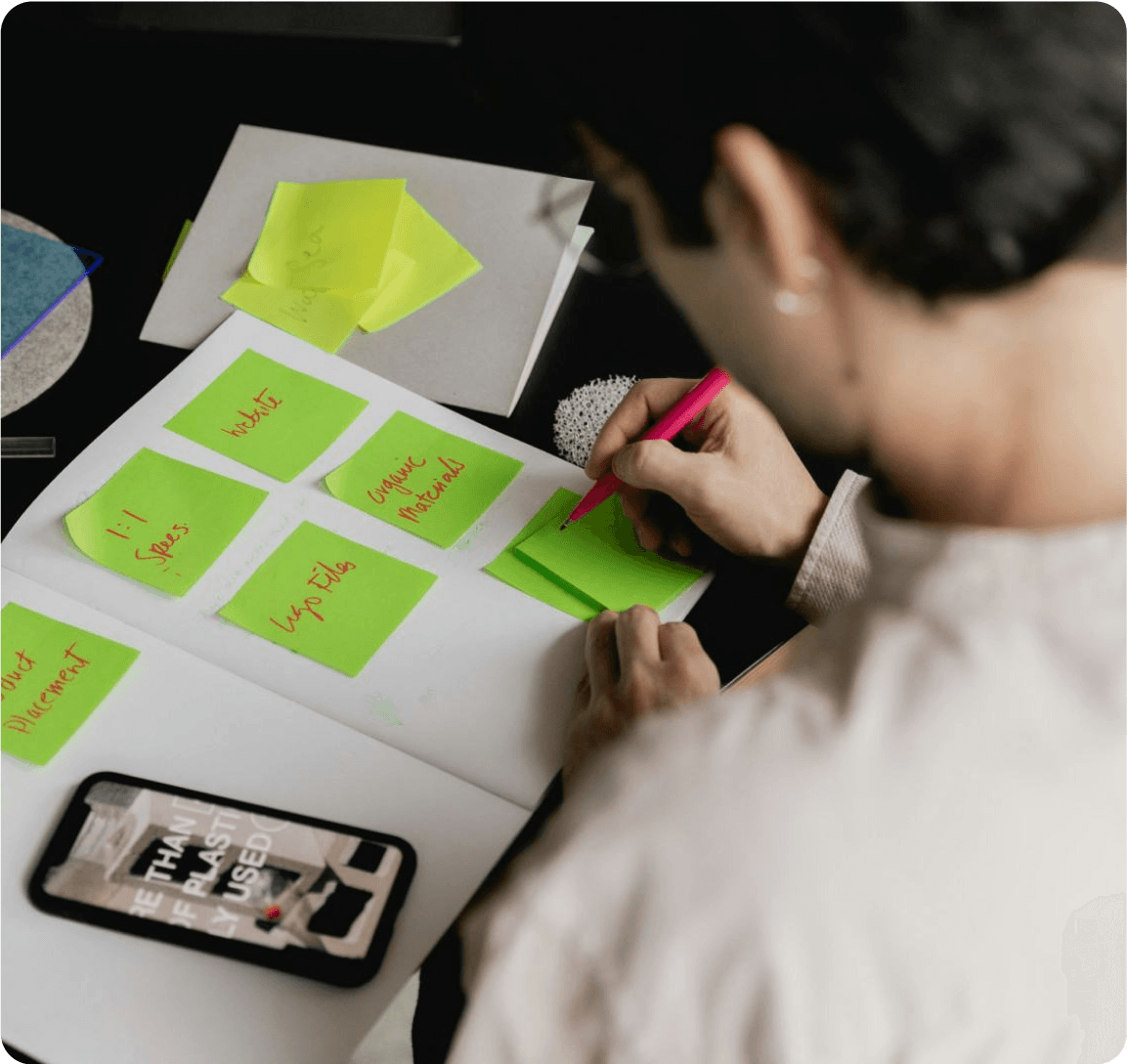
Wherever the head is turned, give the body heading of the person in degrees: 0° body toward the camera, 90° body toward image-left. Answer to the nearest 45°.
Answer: approximately 135°

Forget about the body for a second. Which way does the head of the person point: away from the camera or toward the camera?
away from the camera
